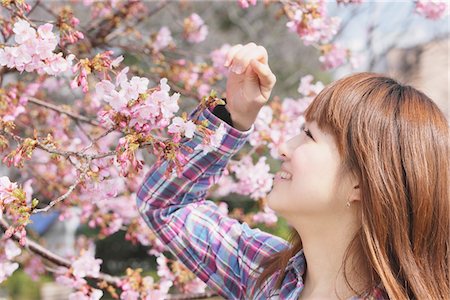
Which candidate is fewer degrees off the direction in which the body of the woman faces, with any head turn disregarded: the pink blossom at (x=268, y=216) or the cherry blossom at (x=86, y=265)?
the cherry blossom

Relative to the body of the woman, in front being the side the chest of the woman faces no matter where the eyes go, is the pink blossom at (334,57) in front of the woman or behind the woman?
behind

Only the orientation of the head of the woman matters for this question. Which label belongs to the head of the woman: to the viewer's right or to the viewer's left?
to the viewer's left

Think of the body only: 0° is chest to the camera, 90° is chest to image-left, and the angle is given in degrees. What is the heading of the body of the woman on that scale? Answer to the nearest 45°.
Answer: approximately 45°

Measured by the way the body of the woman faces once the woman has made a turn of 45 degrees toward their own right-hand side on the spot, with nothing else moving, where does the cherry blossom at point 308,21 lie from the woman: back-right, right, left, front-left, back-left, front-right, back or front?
right
